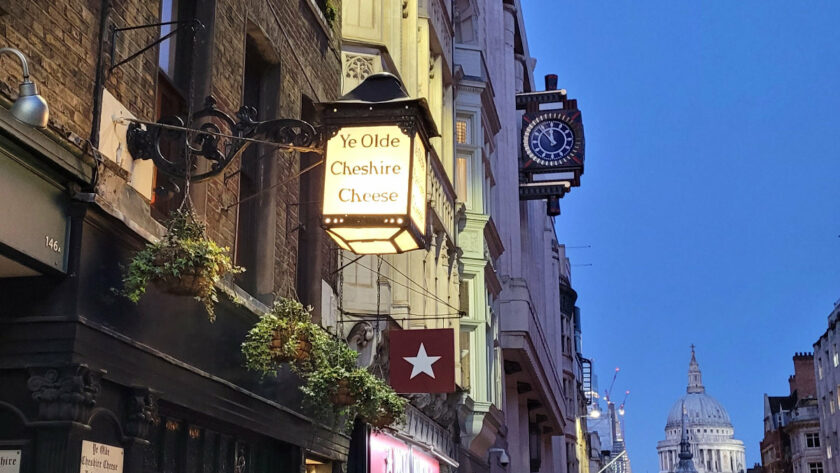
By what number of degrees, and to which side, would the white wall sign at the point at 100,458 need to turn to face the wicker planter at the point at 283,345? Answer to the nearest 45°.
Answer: approximately 90° to its left

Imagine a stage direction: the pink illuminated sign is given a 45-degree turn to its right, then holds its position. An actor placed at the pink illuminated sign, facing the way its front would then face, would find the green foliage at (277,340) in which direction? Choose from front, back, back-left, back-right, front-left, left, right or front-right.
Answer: front

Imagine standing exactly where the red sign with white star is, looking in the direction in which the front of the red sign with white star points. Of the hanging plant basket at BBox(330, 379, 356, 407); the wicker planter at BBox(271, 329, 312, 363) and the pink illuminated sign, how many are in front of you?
2

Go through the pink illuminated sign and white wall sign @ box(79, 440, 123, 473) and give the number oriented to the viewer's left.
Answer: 0

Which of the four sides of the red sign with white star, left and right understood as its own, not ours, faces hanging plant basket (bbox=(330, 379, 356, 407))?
front

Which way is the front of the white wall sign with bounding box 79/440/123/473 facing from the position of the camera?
facing the viewer and to the right of the viewer

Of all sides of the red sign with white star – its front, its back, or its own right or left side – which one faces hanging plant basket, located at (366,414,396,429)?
front

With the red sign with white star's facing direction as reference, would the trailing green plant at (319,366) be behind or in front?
in front

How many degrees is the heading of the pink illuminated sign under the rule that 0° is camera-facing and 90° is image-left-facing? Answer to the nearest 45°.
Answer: approximately 315°

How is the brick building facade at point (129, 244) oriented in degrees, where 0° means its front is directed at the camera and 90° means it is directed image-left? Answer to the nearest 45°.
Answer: approximately 315°

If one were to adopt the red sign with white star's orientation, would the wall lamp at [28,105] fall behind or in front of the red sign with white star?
in front

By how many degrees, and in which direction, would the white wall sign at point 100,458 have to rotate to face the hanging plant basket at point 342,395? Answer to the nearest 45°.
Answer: approximately 90° to its left

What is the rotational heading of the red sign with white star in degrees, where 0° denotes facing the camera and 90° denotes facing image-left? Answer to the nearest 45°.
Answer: approximately 0°

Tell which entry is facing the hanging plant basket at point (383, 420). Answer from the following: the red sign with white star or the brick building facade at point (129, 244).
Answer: the red sign with white star

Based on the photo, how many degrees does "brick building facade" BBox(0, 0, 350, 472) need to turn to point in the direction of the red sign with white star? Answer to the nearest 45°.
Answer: approximately 90° to its left
